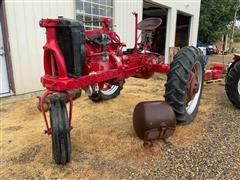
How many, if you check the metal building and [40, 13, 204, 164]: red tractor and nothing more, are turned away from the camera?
0

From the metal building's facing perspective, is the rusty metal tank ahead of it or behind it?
ahead

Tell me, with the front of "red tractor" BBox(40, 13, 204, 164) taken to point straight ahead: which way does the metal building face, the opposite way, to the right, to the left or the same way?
to the left

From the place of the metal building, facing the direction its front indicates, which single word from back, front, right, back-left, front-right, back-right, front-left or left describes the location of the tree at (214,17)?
left

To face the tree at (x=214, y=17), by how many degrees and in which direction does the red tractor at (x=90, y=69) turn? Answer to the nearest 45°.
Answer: approximately 180°

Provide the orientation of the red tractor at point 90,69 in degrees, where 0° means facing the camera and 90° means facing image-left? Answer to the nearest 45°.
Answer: approximately 45°

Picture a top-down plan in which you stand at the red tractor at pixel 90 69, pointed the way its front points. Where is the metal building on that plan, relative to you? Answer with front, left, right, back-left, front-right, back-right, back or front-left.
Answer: right

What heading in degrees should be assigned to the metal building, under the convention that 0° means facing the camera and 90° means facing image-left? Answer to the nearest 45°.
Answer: approximately 315°

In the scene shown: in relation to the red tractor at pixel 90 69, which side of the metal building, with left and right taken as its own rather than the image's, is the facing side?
front
